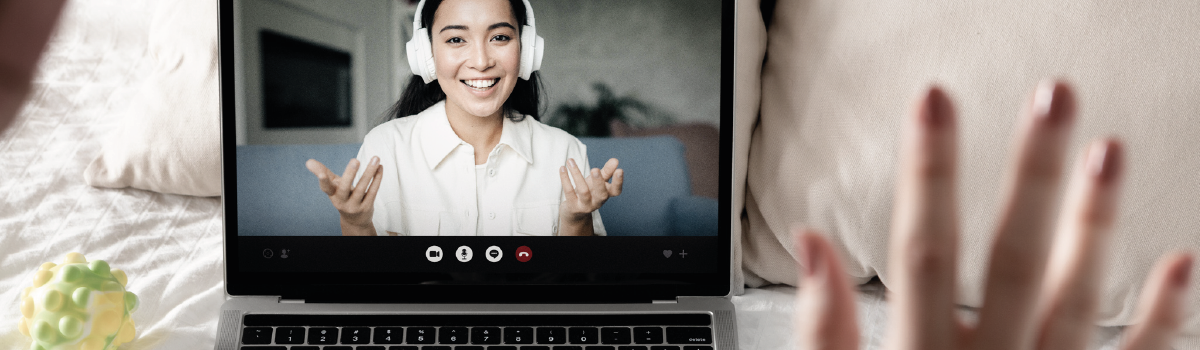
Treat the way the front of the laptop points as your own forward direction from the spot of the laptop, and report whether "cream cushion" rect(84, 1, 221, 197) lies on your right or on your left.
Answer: on your right

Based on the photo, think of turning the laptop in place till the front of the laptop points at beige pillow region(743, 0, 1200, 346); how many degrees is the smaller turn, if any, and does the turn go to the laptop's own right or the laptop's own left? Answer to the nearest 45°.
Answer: approximately 90° to the laptop's own left

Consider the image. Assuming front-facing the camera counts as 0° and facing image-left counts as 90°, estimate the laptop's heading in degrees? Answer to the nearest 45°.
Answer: approximately 0°
